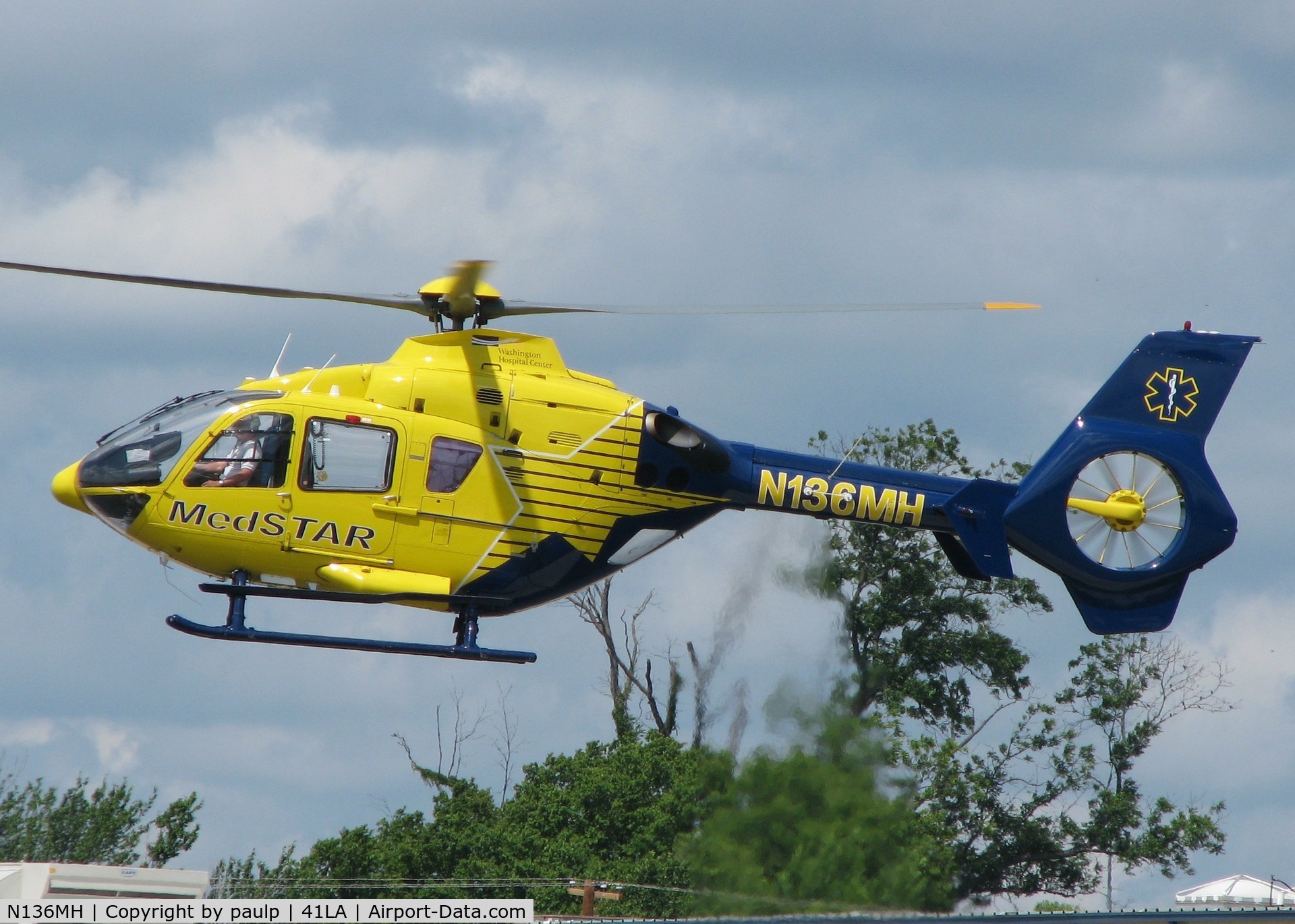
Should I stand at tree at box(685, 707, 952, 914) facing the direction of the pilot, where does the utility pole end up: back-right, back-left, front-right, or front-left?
front-right

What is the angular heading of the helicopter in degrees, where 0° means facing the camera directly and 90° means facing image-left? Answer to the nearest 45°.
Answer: approximately 90°

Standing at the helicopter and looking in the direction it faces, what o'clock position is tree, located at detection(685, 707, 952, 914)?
The tree is roughly at 4 o'clock from the helicopter.

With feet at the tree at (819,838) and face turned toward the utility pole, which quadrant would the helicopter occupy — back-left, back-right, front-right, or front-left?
front-left

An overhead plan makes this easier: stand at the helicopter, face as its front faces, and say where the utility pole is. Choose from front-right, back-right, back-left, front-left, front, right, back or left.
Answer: right

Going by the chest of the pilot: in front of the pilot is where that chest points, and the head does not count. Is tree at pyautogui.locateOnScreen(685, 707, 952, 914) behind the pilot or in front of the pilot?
behind

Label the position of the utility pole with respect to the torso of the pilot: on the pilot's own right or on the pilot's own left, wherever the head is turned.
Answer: on the pilot's own right

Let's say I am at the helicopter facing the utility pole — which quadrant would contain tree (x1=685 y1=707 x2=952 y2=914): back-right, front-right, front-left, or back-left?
front-right

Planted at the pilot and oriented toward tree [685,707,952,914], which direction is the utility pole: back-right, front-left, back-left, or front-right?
front-left

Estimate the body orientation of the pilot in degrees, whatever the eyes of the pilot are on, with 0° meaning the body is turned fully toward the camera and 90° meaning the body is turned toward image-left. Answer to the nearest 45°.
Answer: approximately 90°
